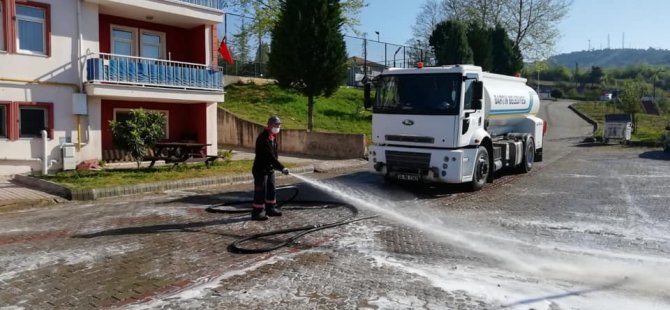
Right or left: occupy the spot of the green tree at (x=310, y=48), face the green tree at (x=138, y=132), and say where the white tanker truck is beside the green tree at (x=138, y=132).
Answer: left

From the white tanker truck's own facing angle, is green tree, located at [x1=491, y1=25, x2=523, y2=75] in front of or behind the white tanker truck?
behind

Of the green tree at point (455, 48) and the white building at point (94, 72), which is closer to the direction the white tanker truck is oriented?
the white building

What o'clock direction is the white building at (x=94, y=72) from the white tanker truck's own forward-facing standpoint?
The white building is roughly at 2 o'clock from the white tanker truck.

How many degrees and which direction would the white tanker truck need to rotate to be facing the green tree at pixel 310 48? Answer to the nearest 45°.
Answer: approximately 90° to its right

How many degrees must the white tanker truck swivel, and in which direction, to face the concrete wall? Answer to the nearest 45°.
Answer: approximately 90° to its right

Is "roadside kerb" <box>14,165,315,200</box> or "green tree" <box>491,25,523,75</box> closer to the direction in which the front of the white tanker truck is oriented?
the roadside kerb

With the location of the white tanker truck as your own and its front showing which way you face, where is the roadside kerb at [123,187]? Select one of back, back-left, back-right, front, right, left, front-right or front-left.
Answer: front-right

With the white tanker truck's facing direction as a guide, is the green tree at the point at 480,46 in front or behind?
behind

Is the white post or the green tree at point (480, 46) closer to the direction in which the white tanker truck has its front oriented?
the white post

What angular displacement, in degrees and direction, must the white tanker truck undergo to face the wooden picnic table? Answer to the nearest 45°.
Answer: approximately 45° to its right

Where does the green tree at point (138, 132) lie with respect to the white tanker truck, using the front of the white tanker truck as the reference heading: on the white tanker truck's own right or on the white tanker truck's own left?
on the white tanker truck's own right
